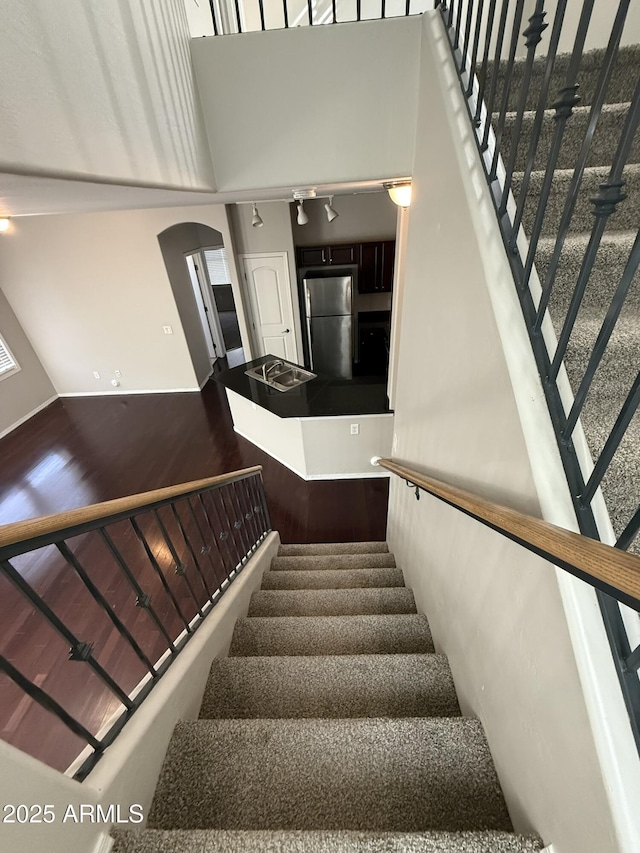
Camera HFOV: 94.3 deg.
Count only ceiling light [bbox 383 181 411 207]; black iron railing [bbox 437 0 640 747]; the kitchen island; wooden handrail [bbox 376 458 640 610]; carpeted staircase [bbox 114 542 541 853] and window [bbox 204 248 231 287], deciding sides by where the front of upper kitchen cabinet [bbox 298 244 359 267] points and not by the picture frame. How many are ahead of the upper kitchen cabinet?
5

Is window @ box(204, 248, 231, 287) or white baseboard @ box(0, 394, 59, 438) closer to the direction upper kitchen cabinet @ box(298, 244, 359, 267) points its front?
the white baseboard

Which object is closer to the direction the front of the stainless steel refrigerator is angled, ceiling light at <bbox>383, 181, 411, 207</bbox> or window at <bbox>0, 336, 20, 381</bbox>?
the ceiling light

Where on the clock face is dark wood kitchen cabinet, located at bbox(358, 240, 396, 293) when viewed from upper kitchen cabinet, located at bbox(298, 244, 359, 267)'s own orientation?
The dark wood kitchen cabinet is roughly at 9 o'clock from the upper kitchen cabinet.

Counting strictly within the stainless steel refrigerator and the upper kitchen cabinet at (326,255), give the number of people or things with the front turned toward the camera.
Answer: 2

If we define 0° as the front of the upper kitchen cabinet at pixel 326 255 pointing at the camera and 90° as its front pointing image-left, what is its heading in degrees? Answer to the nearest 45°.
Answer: approximately 0°

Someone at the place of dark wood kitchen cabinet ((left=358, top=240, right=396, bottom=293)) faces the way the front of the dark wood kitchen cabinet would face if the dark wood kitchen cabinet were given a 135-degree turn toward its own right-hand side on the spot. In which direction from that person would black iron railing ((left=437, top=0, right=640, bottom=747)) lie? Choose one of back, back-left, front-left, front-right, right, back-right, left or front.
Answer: back-left

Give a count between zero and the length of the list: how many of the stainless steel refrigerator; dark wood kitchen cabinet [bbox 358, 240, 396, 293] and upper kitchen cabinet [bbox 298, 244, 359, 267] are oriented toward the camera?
3

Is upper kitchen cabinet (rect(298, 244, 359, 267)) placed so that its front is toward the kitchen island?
yes

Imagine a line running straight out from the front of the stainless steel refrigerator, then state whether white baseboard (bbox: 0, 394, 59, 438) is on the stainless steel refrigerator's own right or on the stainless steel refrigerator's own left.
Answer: on the stainless steel refrigerator's own right

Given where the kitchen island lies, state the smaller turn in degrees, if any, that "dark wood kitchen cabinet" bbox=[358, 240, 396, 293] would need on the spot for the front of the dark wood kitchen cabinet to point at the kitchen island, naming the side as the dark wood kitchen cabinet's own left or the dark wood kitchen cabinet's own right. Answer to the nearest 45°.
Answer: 0° — it already faces it

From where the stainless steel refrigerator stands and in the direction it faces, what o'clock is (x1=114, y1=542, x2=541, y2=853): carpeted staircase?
The carpeted staircase is roughly at 12 o'clock from the stainless steel refrigerator.

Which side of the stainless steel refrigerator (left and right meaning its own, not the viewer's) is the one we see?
front

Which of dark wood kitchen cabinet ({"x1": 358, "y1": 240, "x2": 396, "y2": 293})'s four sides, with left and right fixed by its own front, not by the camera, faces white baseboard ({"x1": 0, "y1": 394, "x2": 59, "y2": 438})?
right

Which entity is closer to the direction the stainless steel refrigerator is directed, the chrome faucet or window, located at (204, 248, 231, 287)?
the chrome faucet
